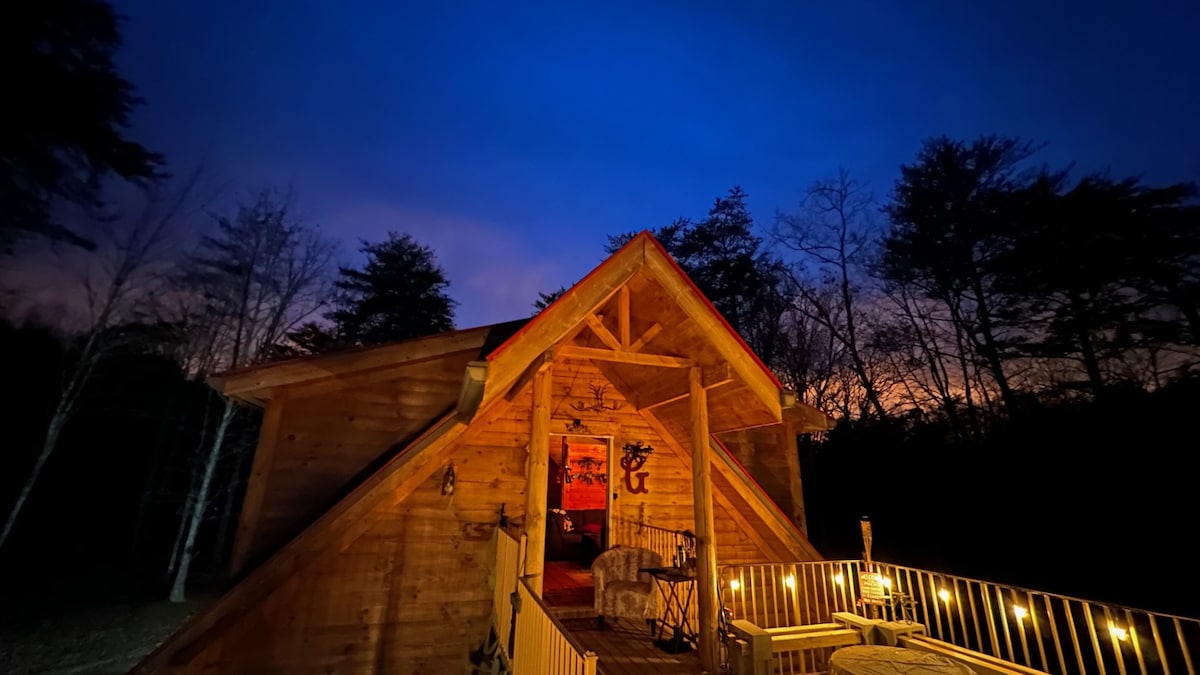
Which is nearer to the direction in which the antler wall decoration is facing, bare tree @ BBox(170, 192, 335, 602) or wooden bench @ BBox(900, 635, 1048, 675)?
the wooden bench

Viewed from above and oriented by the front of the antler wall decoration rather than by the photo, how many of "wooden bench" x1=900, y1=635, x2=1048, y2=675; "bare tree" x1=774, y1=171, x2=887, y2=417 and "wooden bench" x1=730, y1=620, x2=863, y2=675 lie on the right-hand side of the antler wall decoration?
0

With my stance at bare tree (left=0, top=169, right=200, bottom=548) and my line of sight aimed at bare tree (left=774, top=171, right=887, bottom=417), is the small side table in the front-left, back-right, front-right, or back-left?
front-right

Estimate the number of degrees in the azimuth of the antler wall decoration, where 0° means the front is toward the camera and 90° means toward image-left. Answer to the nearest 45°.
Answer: approximately 0°

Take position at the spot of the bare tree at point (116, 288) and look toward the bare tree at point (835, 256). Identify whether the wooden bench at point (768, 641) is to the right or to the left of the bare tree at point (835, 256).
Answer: right

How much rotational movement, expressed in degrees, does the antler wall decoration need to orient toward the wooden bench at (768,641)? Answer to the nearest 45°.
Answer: approximately 45° to its left

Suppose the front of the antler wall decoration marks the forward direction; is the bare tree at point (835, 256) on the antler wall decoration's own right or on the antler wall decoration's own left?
on the antler wall decoration's own left

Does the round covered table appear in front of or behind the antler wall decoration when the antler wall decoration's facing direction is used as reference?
in front

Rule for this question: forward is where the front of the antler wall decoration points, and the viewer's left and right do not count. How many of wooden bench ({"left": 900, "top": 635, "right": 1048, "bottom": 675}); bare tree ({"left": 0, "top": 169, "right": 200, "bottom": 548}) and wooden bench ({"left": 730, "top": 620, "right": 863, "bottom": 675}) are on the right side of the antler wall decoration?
1

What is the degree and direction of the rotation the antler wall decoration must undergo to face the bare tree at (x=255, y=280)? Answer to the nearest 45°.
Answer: approximately 135° to its right

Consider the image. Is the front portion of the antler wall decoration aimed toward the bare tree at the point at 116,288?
no

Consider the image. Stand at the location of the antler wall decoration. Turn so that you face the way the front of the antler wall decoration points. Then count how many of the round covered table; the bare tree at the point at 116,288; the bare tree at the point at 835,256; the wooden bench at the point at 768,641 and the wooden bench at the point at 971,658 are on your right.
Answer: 1

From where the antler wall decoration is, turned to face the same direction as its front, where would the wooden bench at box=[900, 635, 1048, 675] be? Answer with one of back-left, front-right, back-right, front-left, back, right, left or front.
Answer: front-left
